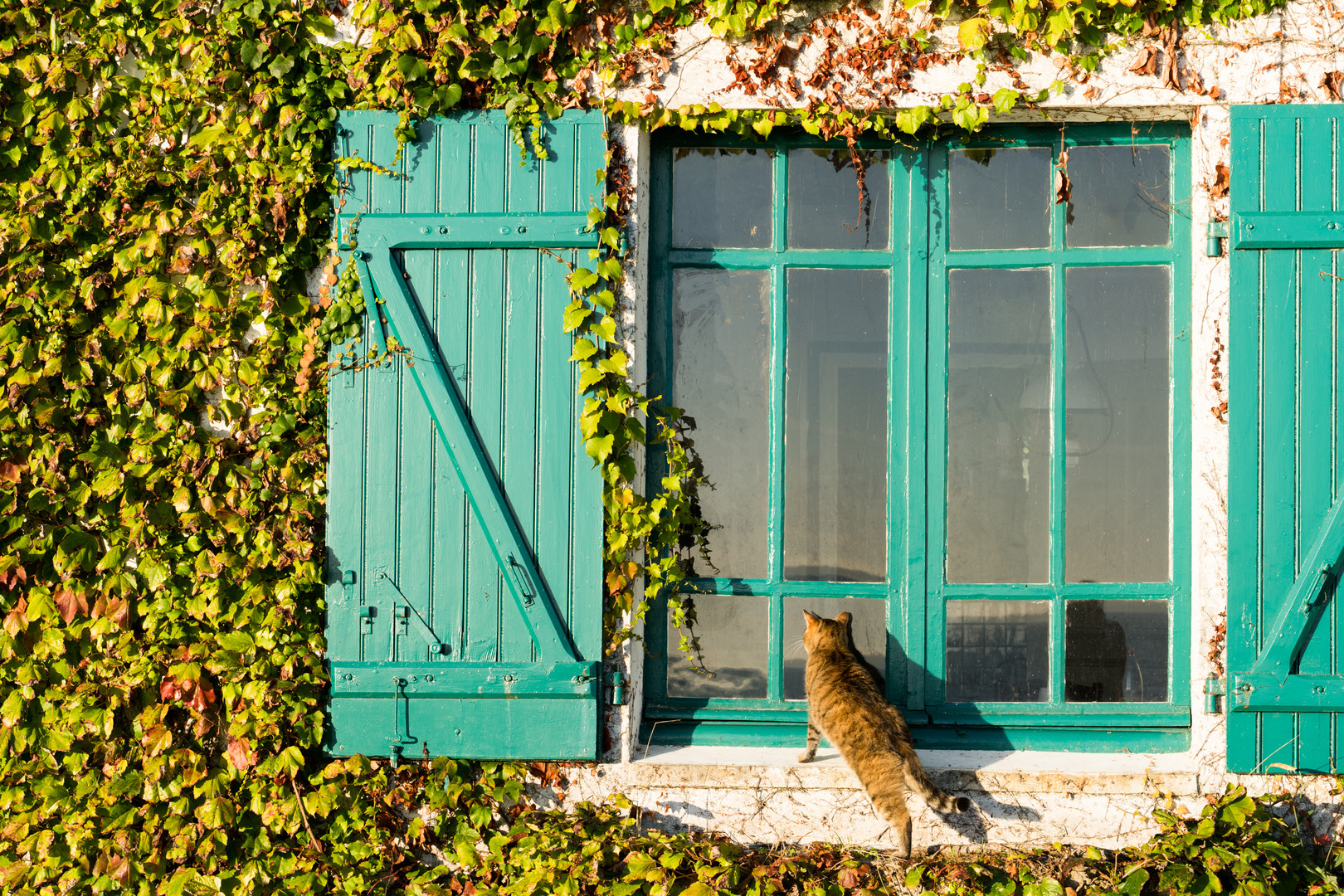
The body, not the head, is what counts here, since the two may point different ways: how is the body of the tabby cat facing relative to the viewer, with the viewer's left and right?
facing away from the viewer and to the left of the viewer

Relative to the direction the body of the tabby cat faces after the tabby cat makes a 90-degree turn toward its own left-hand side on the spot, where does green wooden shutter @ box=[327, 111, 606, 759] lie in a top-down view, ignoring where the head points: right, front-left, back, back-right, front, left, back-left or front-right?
front-right
